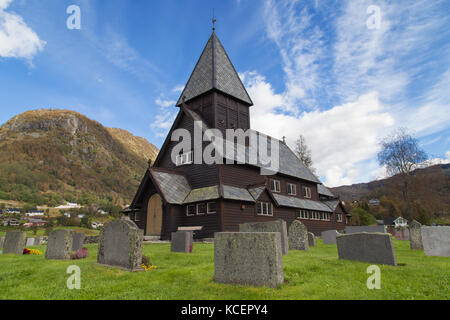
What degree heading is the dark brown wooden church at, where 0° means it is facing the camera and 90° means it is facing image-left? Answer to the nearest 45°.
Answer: approximately 45°

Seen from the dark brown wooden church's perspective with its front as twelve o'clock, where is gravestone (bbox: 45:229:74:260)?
The gravestone is roughly at 11 o'clock from the dark brown wooden church.

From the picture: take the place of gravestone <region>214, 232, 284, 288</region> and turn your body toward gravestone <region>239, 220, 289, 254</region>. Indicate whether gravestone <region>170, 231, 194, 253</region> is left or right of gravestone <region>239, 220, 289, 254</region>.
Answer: left

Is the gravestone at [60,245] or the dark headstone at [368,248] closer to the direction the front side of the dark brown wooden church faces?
the gravestone

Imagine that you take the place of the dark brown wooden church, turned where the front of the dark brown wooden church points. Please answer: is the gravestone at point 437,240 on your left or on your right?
on your left

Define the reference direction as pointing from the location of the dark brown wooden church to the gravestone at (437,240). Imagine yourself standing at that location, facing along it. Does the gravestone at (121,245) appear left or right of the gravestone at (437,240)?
right

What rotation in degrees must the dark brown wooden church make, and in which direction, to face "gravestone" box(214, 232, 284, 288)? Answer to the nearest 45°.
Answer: approximately 45° to its left

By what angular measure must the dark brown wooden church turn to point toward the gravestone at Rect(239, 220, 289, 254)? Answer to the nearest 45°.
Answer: approximately 45° to its left
